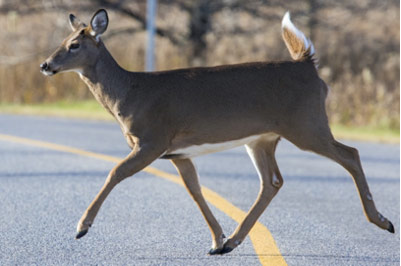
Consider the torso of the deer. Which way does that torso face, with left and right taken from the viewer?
facing to the left of the viewer
